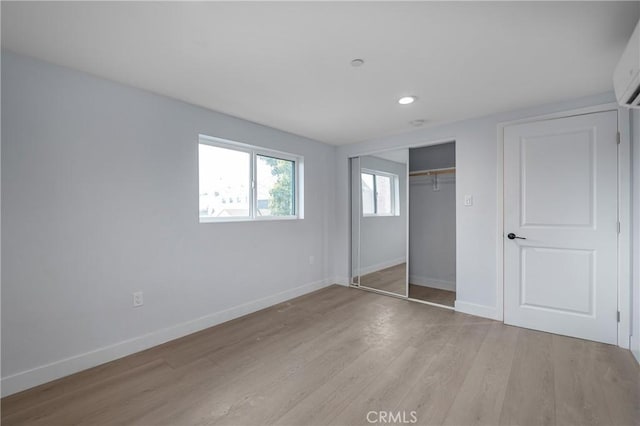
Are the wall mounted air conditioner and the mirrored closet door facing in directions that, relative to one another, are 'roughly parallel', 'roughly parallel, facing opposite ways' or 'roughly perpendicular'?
roughly perpendicular

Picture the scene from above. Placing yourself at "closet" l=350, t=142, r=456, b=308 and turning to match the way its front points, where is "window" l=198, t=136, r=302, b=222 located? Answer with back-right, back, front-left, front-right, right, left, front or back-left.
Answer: front

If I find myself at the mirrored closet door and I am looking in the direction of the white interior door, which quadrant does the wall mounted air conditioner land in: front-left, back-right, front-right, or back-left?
front-right

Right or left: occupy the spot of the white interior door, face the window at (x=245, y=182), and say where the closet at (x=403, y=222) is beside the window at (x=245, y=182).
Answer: right

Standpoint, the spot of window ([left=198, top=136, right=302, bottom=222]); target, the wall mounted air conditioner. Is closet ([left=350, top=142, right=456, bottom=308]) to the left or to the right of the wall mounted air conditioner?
left

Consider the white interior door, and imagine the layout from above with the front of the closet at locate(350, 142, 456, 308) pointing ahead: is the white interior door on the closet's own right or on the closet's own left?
on the closet's own left

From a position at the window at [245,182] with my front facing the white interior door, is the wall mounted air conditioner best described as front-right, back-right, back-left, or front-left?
front-right

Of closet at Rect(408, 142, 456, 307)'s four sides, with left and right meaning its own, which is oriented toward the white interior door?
left

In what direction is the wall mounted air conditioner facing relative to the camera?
to the viewer's left

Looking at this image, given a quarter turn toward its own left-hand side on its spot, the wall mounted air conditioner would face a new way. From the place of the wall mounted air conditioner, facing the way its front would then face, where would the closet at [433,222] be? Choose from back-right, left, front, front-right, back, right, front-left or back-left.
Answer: back-right

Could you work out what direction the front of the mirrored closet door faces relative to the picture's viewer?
facing the viewer and to the left of the viewer

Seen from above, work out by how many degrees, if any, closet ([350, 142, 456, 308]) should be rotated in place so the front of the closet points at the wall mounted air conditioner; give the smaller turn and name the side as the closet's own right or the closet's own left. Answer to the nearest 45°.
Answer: approximately 90° to the closet's own left

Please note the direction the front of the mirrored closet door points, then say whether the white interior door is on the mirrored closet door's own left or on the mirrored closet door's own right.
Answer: on the mirrored closet door's own left

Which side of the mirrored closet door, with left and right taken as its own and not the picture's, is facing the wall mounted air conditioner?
left

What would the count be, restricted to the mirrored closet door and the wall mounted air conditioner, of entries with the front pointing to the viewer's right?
0
